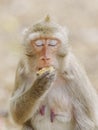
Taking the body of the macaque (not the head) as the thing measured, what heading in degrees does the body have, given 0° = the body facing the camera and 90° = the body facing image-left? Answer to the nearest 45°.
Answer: approximately 0°
